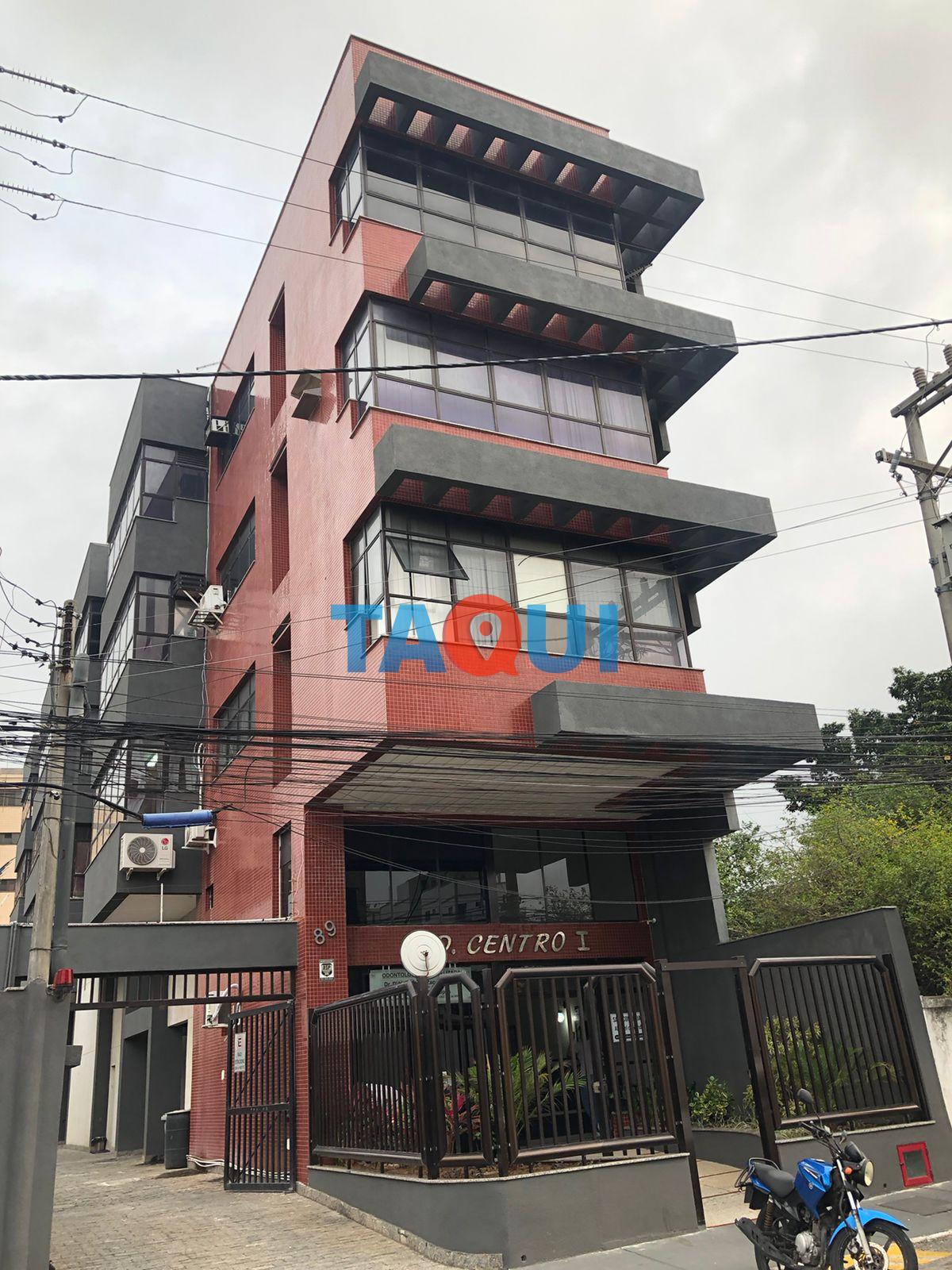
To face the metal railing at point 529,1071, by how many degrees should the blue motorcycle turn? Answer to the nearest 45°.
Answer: approximately 180°

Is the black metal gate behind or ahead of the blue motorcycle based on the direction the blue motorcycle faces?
behind

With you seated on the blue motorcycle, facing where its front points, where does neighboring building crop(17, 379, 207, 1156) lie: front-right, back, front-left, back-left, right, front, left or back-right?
back

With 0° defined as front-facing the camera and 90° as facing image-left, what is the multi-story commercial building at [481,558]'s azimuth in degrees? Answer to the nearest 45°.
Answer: approximately 315°

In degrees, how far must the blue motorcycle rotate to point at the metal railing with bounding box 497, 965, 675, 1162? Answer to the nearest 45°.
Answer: approximately 180°

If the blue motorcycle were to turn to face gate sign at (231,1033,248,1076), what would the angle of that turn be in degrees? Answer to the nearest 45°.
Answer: approximately 180°
